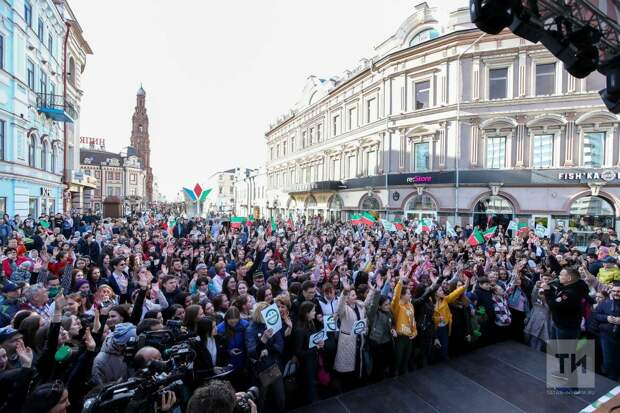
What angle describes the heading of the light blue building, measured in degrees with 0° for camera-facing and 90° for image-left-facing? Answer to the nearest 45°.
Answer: approximately 315°

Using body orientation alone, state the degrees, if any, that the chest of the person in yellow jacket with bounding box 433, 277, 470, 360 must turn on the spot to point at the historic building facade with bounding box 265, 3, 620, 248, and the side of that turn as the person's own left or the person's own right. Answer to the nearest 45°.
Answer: approximately 135° to the person's own left

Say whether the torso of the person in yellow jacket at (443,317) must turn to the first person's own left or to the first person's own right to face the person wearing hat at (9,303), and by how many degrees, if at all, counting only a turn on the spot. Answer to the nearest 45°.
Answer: approximately 90° to the first person's own right

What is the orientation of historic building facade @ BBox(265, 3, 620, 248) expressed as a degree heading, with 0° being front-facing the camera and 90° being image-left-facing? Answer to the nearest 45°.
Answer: approximately 45°

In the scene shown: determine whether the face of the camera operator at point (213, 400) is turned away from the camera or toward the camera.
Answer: away from the camera

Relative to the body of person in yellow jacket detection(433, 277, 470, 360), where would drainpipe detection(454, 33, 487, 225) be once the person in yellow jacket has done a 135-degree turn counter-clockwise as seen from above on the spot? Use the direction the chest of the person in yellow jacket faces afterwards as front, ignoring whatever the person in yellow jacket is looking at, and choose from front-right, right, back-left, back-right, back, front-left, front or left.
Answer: front

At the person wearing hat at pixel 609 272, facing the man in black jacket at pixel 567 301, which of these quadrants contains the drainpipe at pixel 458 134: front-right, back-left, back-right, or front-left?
back-right
